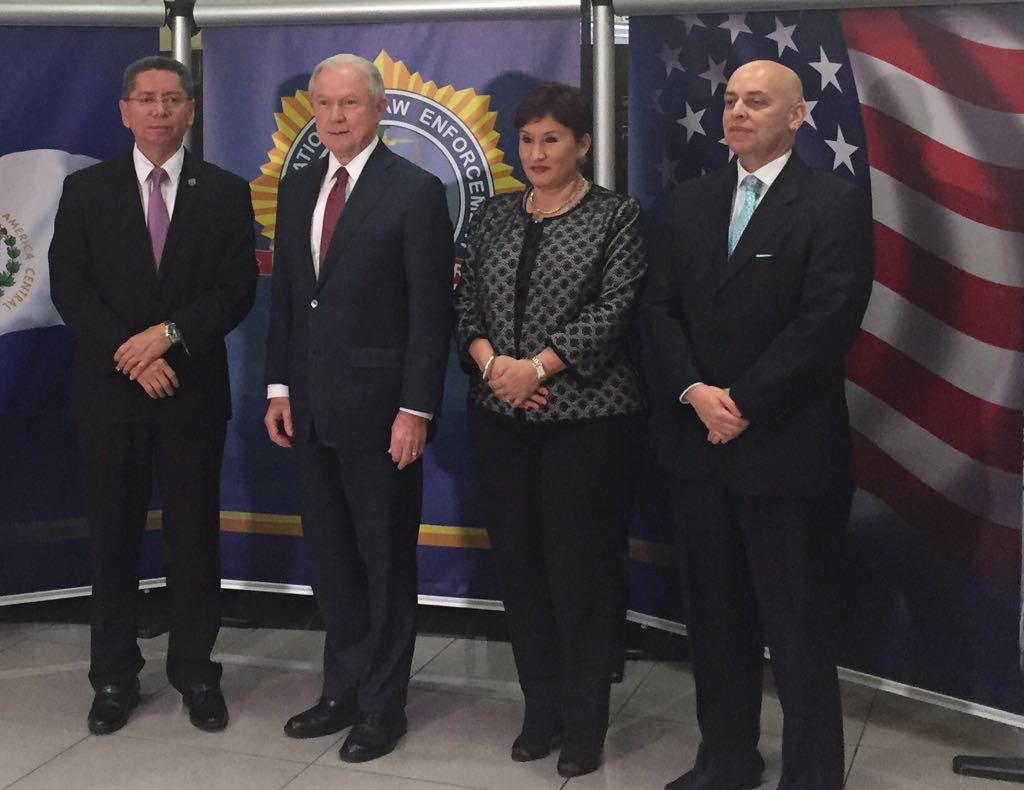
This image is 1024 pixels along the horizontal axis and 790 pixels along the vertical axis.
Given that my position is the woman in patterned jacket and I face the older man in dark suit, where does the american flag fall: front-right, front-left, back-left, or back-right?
back-right

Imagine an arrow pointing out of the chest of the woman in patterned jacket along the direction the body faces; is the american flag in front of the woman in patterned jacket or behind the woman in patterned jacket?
behind

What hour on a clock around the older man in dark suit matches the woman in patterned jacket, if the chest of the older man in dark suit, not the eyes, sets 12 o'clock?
The woman in patterned jacket is roughly at 8 o'clock from the older man in dark suit.

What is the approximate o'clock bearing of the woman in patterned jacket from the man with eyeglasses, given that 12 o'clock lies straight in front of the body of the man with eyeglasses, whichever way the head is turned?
The woman in patterned jacket is roughly at 10 o'clock from the man with eyeglasses.

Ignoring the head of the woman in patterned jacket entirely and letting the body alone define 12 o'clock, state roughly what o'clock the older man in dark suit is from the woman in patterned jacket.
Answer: The older man in dark suit is roughly at 2 o'clock from the woman in patterned jacket.

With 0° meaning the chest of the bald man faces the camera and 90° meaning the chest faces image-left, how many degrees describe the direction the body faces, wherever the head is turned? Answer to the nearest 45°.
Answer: approximately 45°

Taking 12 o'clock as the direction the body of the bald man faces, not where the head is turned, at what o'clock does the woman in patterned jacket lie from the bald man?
The woman in patterned jacket is roughly at 2 o'clock from the bald man.

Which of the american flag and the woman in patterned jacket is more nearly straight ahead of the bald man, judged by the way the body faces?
the woman in patterned jacket

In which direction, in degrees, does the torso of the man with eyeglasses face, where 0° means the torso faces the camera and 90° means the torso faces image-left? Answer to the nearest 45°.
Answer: approximately 0°

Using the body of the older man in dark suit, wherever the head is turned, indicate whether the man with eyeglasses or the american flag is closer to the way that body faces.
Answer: the man with eyeglasses
